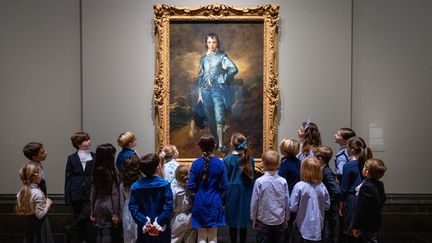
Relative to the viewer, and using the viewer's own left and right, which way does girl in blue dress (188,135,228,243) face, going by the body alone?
facing away from the viewer

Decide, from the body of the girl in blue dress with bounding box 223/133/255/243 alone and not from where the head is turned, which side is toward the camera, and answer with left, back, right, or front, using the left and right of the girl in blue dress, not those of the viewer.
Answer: back

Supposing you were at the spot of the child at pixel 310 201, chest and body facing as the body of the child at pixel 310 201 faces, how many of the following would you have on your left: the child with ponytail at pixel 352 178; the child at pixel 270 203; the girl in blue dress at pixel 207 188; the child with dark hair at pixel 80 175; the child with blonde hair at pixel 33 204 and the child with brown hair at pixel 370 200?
4

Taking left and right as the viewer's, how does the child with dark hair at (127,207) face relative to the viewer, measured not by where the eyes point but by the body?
facing away from the viewer and to the right of the viewer

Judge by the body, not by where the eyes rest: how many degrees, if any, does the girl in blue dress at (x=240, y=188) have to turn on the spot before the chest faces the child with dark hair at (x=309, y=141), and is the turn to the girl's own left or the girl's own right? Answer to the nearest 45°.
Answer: approximately 90° to the girl's own right

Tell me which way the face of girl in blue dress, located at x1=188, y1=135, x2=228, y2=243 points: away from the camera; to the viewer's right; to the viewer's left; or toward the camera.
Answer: away from the camera

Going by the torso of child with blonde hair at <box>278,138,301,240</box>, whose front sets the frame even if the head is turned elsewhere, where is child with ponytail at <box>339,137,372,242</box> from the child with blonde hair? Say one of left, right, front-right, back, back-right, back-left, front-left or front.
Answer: right

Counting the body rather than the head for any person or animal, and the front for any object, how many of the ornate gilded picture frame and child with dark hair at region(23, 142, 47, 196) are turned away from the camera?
0

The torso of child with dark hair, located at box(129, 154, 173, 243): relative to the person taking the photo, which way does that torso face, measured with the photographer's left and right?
facing away from the viewer

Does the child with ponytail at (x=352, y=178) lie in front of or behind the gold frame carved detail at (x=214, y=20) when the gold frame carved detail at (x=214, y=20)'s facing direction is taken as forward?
in front

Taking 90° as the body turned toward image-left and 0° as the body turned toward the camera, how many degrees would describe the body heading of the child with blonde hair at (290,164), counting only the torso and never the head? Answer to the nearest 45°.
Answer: approximately 180°

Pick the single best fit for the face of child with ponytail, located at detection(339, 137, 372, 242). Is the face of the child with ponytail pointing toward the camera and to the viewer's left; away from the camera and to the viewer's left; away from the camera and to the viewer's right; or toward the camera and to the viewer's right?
away from the camera and to the viewer's left

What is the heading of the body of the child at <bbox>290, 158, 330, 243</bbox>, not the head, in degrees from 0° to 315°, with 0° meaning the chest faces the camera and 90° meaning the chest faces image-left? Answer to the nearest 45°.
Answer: approximately 180°

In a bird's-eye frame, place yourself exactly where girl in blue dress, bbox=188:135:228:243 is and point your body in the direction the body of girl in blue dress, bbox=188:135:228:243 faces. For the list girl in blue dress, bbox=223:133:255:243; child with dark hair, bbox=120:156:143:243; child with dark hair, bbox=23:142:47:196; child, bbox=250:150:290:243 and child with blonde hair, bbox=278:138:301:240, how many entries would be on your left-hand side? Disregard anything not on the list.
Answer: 2

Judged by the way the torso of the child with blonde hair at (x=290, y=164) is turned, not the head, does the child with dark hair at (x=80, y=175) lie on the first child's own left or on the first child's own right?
on the first child's own left

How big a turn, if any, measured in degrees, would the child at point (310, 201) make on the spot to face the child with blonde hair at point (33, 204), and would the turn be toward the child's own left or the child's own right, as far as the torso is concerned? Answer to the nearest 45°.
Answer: approximately 90° to the child's own left

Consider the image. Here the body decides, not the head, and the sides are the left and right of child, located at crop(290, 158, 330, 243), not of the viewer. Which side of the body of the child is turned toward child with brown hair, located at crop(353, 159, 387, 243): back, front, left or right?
right

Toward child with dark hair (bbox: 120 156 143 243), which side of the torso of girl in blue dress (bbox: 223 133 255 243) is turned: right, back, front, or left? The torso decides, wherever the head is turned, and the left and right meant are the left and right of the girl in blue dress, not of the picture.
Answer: left
